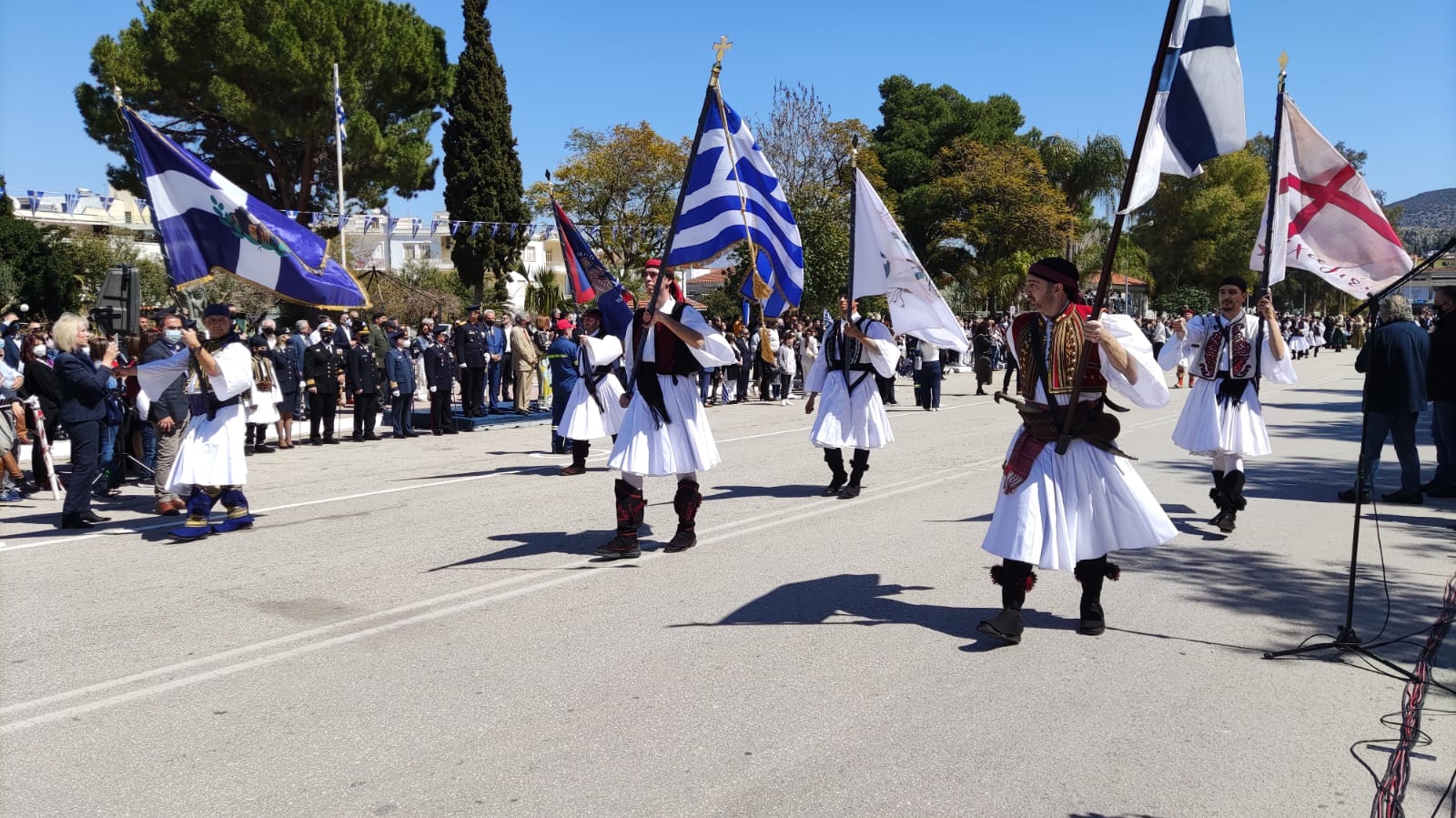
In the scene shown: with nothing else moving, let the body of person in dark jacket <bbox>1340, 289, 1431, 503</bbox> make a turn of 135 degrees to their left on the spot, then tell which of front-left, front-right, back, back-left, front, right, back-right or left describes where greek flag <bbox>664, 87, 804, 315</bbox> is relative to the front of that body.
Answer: front-right

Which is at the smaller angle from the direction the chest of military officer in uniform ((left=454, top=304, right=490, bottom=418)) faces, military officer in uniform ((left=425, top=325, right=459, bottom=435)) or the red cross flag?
the red cross flag

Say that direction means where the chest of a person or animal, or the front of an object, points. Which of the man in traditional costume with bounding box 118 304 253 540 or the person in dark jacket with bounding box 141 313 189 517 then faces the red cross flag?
the person in dark jacket

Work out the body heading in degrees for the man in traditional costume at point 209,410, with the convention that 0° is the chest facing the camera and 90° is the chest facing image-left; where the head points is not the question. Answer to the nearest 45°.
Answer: approximately 45°

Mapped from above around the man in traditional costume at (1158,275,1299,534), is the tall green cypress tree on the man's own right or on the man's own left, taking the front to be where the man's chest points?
on the man's own right

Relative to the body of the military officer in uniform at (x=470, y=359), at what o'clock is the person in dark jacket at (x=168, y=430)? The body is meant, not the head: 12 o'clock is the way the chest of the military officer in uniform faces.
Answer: The person in dark jacket is roughly at 2 o'clock from the military officer in uniform.

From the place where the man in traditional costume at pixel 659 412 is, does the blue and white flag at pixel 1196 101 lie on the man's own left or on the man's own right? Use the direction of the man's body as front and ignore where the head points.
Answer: on the man's own left

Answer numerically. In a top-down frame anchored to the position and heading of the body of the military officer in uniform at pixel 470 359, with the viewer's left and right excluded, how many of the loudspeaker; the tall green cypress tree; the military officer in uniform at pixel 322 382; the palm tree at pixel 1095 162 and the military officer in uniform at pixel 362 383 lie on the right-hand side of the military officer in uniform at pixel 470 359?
3

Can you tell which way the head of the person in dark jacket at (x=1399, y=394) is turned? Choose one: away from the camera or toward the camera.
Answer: away from the camera

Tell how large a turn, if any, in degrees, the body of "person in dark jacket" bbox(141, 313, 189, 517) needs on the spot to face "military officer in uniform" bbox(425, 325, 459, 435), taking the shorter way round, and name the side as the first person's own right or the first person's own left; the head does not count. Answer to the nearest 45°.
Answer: approximately 90° to the first person's own left

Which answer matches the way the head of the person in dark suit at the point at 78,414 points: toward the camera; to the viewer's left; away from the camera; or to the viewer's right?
to the viewer's right

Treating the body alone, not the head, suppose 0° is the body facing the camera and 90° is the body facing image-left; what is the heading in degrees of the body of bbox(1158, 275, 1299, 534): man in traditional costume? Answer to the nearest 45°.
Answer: approximately 0°

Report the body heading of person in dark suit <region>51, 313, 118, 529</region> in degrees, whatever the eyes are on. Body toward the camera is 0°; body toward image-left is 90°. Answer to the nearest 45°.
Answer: approximately 270°
